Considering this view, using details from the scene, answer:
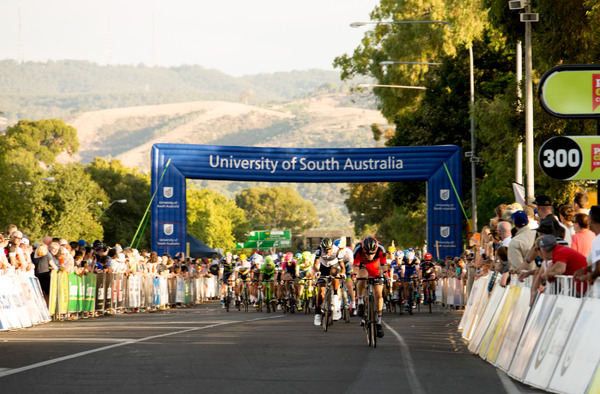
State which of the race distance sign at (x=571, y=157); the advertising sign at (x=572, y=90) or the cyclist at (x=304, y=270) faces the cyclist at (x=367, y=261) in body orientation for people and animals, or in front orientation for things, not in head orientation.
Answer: the cyclist at (x=304, y=270)

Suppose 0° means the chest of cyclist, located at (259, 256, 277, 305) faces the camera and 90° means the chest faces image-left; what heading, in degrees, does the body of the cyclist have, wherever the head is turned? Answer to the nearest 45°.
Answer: approximately 0°

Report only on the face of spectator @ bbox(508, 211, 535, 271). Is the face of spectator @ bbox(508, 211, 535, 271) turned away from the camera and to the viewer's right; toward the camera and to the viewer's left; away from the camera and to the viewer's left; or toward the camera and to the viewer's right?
away from the camera and to the viewer's left

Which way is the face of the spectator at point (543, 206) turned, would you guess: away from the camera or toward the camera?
away from the camera

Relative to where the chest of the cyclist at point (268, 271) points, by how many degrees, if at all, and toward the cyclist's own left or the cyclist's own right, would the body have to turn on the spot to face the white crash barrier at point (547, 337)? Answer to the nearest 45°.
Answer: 0° — they already face it

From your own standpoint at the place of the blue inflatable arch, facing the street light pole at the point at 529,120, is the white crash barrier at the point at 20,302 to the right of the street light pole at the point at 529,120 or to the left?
right

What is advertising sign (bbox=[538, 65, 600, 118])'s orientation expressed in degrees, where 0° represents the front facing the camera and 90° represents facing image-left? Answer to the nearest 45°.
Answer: approximately 0°

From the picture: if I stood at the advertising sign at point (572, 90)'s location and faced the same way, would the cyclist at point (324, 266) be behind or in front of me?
behind
